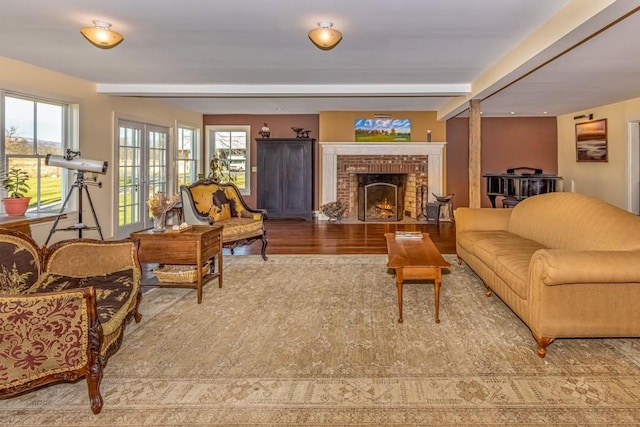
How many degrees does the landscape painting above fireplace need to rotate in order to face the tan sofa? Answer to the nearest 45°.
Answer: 0° — it already faces it

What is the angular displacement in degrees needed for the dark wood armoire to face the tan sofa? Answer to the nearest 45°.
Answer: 0° — it already faces it

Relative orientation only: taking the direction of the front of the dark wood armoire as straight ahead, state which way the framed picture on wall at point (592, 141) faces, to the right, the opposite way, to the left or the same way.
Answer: to the right

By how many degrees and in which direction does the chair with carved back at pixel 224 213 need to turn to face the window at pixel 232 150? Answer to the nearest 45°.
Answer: approximately 135° to its left

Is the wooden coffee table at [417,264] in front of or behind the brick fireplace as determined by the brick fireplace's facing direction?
in front

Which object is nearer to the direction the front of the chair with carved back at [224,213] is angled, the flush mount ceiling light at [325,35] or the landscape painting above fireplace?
the flush mount ceiling light

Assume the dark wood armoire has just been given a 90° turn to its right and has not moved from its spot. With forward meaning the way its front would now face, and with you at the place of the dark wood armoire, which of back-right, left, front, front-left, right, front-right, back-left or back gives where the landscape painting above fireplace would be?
back
